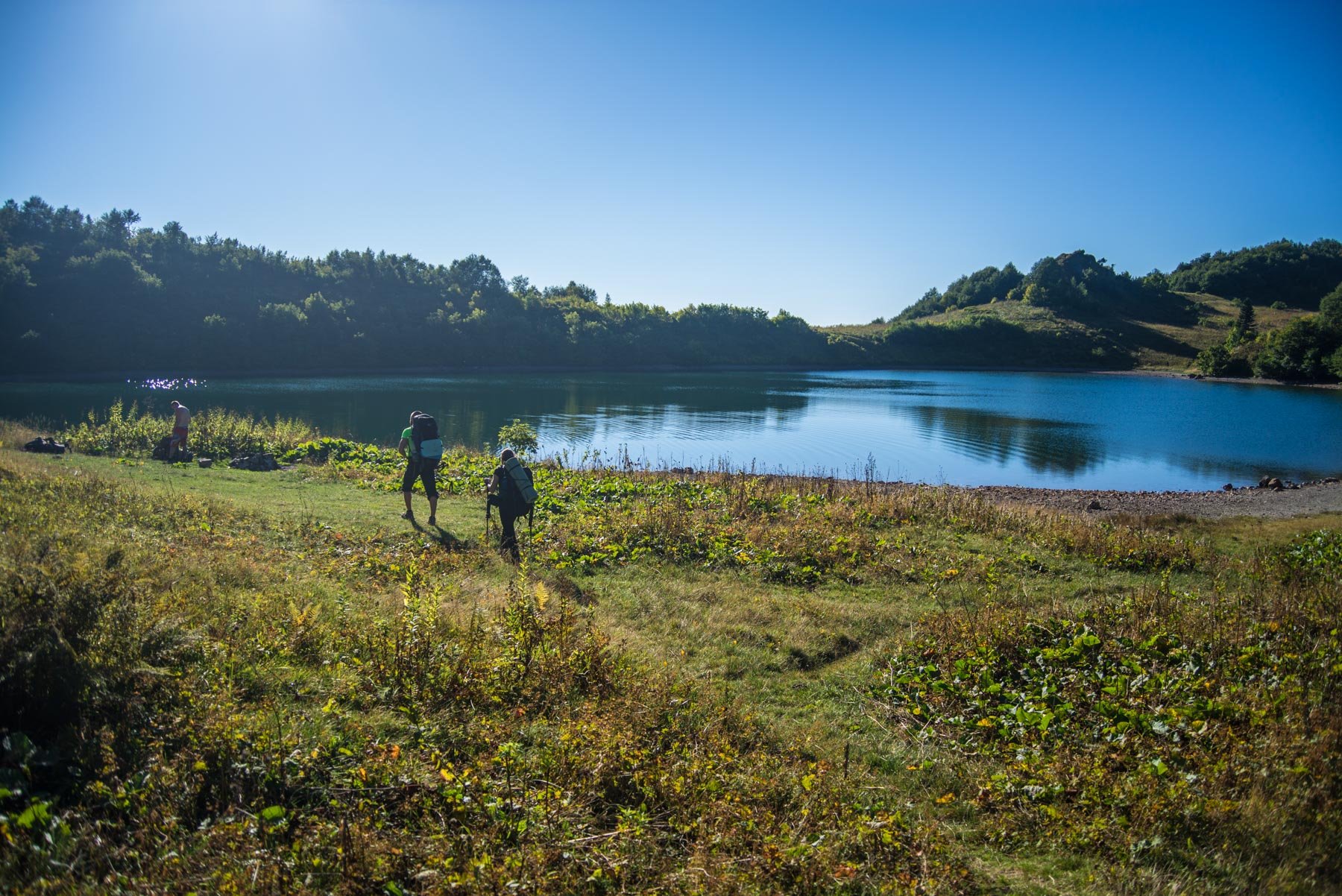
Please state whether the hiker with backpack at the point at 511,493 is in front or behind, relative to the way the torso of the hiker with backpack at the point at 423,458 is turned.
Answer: behind

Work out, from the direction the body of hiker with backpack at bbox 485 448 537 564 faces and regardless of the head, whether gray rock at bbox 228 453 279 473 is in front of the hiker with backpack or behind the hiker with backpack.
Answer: in front

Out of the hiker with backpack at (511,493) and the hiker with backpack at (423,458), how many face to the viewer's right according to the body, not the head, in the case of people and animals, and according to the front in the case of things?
0

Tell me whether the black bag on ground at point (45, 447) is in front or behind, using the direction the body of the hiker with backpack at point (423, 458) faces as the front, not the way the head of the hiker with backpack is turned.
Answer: in front

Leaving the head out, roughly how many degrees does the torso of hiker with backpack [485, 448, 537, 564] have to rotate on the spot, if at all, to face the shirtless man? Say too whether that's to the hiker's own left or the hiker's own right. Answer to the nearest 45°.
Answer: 0° — they already face them

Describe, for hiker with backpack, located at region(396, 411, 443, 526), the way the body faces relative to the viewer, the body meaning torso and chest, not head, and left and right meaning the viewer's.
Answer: facing away from the viewer and to the left of the viewer

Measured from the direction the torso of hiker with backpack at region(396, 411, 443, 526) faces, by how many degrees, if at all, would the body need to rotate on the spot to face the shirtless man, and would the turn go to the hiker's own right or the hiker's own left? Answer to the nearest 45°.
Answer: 0° — they already face them

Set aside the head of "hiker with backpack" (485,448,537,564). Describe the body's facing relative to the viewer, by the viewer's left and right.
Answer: facing away from the viewer and to the left of the viewer

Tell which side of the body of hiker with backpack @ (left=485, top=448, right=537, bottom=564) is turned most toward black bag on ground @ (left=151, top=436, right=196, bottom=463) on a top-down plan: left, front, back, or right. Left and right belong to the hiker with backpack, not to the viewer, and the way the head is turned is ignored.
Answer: front

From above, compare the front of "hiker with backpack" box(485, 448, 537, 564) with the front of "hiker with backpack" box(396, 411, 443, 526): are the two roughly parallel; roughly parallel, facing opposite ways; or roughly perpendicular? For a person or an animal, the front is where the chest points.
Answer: roughly parallel
